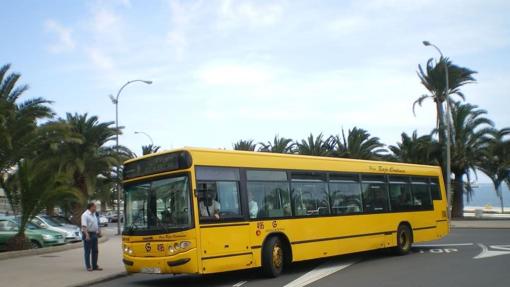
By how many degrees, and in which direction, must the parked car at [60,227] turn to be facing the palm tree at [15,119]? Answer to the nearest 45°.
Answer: approximately 45° to its right

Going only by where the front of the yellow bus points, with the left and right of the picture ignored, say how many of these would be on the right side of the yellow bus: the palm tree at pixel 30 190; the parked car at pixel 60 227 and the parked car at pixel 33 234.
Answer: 3

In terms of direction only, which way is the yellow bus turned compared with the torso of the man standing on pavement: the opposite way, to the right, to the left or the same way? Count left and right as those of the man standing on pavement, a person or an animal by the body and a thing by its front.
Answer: to the right

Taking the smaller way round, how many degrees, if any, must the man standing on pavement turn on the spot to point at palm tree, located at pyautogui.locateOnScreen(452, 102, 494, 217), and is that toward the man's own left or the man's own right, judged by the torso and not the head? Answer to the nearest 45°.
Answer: approximately 90° to the man's own left

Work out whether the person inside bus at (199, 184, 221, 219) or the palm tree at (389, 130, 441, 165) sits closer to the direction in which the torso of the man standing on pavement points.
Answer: the person inside bus

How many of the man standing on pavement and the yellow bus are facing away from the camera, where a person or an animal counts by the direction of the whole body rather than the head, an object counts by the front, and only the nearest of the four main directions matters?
0

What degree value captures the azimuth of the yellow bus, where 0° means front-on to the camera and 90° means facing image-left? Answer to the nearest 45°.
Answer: approximately 45°

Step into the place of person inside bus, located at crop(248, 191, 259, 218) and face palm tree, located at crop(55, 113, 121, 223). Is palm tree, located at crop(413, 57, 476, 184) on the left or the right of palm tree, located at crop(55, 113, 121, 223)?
right
